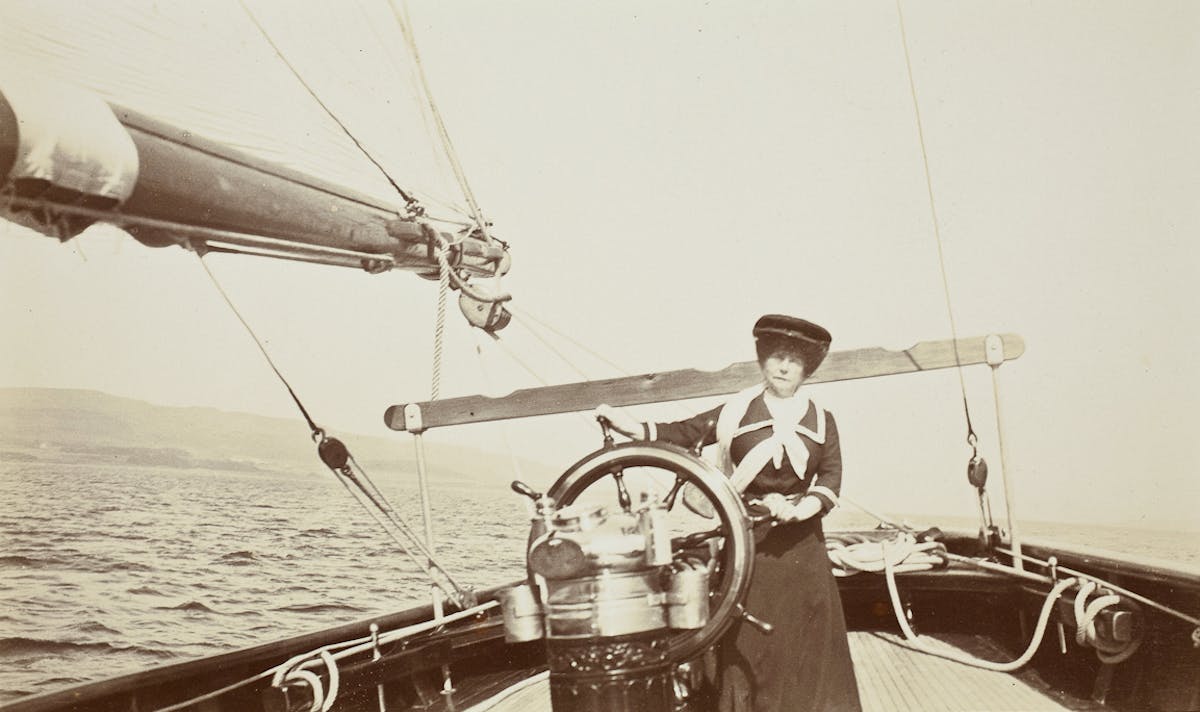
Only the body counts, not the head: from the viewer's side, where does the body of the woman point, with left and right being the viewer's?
facing the viewer

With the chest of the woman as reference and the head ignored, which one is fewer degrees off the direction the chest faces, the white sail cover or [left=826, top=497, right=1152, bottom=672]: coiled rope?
the white sail cover

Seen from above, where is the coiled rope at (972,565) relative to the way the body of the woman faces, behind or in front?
behind

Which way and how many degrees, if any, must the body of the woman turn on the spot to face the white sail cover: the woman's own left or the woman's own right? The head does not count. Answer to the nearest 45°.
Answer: approximately 45° to the woman's own right
